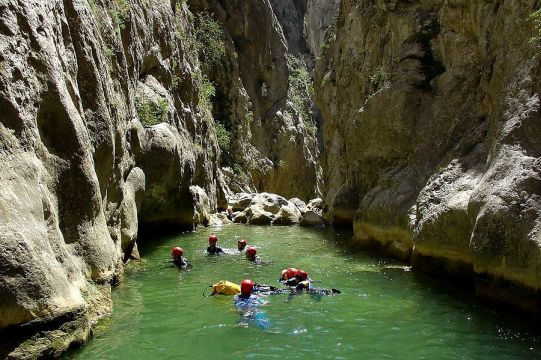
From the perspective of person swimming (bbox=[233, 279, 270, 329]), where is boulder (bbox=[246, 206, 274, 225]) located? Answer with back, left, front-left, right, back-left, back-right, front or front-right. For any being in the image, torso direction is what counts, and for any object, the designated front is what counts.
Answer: front

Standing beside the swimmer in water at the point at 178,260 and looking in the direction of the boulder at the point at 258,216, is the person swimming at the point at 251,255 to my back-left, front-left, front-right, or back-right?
front-right

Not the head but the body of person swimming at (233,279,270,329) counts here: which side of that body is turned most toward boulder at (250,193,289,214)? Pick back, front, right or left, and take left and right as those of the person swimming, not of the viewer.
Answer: front

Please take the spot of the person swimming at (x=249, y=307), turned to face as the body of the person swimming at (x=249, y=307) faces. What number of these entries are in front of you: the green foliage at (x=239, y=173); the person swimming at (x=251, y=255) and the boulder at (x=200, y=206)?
3

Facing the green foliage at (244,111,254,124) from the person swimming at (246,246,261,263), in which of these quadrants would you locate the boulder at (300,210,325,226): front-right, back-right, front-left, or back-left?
front-right

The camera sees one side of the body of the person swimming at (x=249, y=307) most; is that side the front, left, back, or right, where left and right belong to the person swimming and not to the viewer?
back

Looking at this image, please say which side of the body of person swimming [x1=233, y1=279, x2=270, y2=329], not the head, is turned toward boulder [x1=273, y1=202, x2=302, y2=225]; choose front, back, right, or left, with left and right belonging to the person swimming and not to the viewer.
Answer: front

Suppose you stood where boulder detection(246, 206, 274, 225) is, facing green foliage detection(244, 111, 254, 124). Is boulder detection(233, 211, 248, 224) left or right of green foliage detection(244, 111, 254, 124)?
left

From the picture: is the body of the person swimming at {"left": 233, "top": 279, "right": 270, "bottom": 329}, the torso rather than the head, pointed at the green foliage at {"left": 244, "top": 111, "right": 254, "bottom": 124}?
yes

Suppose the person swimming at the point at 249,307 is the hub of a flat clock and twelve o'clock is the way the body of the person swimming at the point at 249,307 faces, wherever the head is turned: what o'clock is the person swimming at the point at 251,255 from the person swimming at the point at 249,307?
the person swimming at the point at 251,255 is roughly at 12 o'clock from the person swimming at the point at 249,307.

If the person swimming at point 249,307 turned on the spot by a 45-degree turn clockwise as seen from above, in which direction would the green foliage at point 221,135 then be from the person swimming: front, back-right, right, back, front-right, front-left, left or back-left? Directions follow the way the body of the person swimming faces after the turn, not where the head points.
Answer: front-left

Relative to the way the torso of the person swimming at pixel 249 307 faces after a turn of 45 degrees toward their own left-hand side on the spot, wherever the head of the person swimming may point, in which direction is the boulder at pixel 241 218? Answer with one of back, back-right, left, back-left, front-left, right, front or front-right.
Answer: front-right

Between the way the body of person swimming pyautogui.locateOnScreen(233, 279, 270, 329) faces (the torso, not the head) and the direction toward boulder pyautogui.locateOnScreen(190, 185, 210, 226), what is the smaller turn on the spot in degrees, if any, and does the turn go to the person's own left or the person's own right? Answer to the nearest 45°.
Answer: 0° — they already face it

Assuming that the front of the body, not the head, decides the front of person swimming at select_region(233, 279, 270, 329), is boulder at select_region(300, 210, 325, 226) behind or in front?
in front
